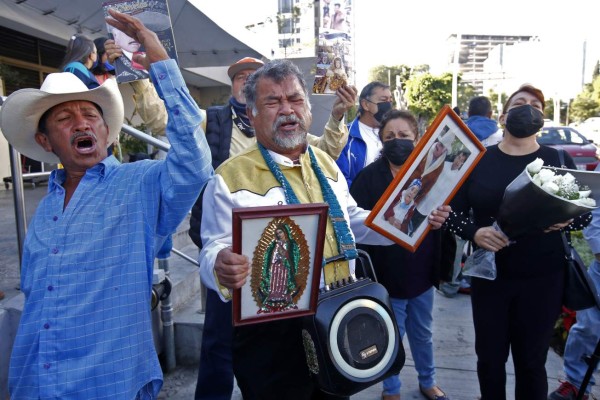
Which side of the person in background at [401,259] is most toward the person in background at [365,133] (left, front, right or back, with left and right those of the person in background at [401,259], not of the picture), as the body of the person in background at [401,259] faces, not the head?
back

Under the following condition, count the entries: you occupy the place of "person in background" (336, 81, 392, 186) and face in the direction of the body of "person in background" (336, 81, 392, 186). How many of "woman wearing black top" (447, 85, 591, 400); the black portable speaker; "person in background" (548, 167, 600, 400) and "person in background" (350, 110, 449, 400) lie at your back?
0

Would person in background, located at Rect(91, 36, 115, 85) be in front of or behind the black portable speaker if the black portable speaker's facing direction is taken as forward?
behind

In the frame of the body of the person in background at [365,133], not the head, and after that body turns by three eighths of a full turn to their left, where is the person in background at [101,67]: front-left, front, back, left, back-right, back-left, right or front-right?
left

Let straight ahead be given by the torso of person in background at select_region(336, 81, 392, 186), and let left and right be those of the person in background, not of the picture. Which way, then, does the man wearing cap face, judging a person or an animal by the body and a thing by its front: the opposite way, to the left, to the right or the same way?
the same way

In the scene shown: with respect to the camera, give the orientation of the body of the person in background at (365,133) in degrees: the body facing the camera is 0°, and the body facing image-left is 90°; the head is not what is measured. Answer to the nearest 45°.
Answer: approximately 315°

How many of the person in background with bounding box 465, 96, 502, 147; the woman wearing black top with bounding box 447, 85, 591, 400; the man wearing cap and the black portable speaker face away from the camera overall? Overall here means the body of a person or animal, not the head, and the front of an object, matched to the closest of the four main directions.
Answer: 1

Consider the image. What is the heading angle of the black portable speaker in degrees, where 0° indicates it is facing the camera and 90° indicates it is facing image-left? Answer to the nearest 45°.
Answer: approximately 315°

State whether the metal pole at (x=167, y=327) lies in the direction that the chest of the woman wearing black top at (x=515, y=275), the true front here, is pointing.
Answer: no

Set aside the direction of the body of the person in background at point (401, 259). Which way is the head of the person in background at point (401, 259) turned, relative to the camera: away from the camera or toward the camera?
toward the camera

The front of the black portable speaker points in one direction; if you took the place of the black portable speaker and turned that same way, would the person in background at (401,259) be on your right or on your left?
on your left

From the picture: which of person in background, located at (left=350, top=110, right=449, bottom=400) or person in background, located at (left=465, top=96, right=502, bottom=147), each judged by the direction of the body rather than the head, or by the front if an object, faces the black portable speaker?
person in background, located at (left=350, top=110, right=449, bottom=400)

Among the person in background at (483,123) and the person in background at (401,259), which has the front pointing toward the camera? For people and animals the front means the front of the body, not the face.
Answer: the person in background at (401,259)

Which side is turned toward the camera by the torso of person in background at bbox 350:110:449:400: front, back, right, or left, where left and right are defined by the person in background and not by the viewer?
front

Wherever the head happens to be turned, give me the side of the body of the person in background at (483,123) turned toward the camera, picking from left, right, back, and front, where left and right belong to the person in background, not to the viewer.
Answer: back

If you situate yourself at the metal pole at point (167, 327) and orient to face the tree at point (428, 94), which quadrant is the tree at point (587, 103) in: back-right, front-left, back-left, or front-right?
front-right

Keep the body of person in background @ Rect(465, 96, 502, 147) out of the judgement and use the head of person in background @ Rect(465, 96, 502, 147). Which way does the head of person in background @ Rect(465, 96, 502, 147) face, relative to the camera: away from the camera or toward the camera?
away from the camera

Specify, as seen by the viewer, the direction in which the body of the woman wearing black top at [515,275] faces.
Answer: toward the camera

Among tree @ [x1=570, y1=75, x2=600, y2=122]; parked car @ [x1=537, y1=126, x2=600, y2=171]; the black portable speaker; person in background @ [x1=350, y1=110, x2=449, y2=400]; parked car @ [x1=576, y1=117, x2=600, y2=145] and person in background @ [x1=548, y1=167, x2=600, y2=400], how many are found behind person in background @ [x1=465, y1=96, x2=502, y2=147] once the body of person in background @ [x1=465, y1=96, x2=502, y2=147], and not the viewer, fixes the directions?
3

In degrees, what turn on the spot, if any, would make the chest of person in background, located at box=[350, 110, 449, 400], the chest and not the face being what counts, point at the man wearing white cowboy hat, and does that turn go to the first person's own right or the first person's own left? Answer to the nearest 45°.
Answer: approximately 45° to the first person's own right

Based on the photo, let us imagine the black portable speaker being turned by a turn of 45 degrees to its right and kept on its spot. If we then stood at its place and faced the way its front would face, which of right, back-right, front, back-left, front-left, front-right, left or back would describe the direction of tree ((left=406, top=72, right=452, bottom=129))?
back

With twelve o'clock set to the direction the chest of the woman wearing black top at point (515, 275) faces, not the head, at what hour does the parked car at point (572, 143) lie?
The parked car is roughly at 6 o'clock from the woman wearing black top.

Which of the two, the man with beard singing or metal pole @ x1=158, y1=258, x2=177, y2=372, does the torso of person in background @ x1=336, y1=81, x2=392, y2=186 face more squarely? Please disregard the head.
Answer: the man with beard singing
